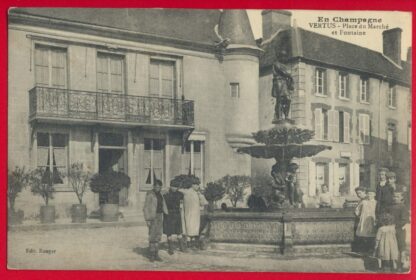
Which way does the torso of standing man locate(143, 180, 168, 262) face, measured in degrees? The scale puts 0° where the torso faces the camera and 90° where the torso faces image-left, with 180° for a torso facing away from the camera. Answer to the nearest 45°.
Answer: approximately 315°

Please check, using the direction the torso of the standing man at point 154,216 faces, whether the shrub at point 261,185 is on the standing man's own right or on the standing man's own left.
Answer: on the standing man's own left

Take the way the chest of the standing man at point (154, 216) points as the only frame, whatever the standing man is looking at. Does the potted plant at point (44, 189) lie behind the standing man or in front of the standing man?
behind

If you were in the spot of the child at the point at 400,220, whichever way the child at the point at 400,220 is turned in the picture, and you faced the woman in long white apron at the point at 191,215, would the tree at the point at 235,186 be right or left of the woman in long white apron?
right

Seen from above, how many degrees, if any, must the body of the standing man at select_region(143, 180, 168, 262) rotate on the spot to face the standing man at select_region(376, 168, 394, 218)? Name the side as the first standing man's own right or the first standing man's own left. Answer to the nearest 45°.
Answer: approximately 45° to the first standing man's own left

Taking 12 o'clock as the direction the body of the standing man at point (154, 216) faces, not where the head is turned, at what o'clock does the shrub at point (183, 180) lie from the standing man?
The shrub is roughly at 8 o'clock from the standing man.

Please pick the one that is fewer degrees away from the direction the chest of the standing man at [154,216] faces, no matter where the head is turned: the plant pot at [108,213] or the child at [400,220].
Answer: the child
